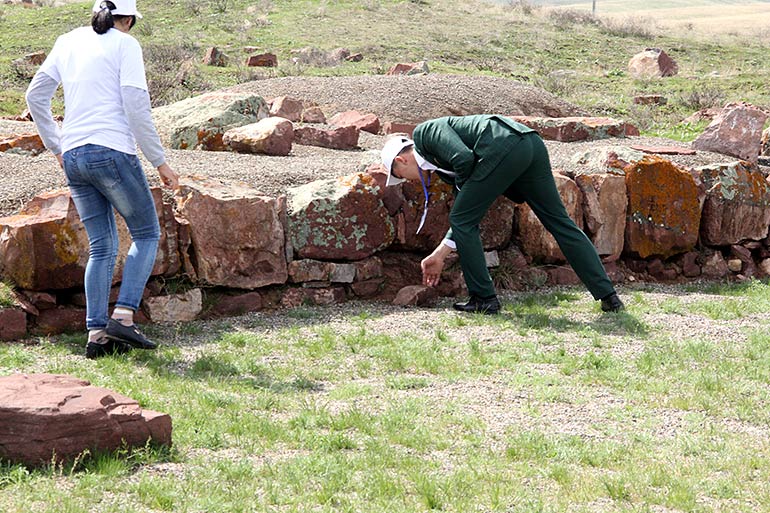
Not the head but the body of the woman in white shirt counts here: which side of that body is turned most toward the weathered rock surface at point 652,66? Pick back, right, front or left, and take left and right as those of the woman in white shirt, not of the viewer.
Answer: front

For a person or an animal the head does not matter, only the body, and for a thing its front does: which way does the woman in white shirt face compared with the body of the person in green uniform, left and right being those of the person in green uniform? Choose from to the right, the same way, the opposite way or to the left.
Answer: to the right

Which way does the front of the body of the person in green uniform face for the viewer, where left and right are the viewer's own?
facing to the left of the viewer

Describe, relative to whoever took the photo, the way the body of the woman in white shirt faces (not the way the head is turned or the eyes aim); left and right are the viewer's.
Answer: facing away from the viewer and to the right of the viewer

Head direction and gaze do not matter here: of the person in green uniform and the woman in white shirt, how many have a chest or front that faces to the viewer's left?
1

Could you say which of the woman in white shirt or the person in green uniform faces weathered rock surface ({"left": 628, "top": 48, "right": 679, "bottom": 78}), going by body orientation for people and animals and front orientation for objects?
the woman in white shirt

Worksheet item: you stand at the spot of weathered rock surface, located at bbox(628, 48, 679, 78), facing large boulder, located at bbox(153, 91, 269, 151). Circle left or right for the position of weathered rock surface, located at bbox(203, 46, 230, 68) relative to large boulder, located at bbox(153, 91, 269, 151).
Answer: right

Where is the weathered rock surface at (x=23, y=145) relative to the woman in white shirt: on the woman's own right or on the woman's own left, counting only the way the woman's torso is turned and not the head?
on the woman's own left

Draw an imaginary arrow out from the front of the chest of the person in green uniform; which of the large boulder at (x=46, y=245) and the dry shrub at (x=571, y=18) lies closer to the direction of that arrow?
the large boulder

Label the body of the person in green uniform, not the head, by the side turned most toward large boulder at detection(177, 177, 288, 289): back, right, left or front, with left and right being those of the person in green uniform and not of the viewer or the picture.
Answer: front

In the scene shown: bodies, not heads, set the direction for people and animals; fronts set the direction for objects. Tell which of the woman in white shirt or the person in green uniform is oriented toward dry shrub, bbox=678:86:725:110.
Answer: the woman in white shirt

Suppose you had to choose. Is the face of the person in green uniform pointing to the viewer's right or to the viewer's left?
to the viewer's left

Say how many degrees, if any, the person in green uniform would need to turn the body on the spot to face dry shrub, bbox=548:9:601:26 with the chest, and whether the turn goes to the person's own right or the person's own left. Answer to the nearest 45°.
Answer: approximately 90° to the person's own right

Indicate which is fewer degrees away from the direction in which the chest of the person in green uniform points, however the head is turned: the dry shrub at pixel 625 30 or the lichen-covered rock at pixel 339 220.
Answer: the lichen-covered rock

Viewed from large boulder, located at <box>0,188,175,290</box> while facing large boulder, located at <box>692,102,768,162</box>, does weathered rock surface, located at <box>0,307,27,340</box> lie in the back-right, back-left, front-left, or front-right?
back-right

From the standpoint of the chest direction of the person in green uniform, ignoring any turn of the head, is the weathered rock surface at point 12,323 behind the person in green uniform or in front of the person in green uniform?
in front
